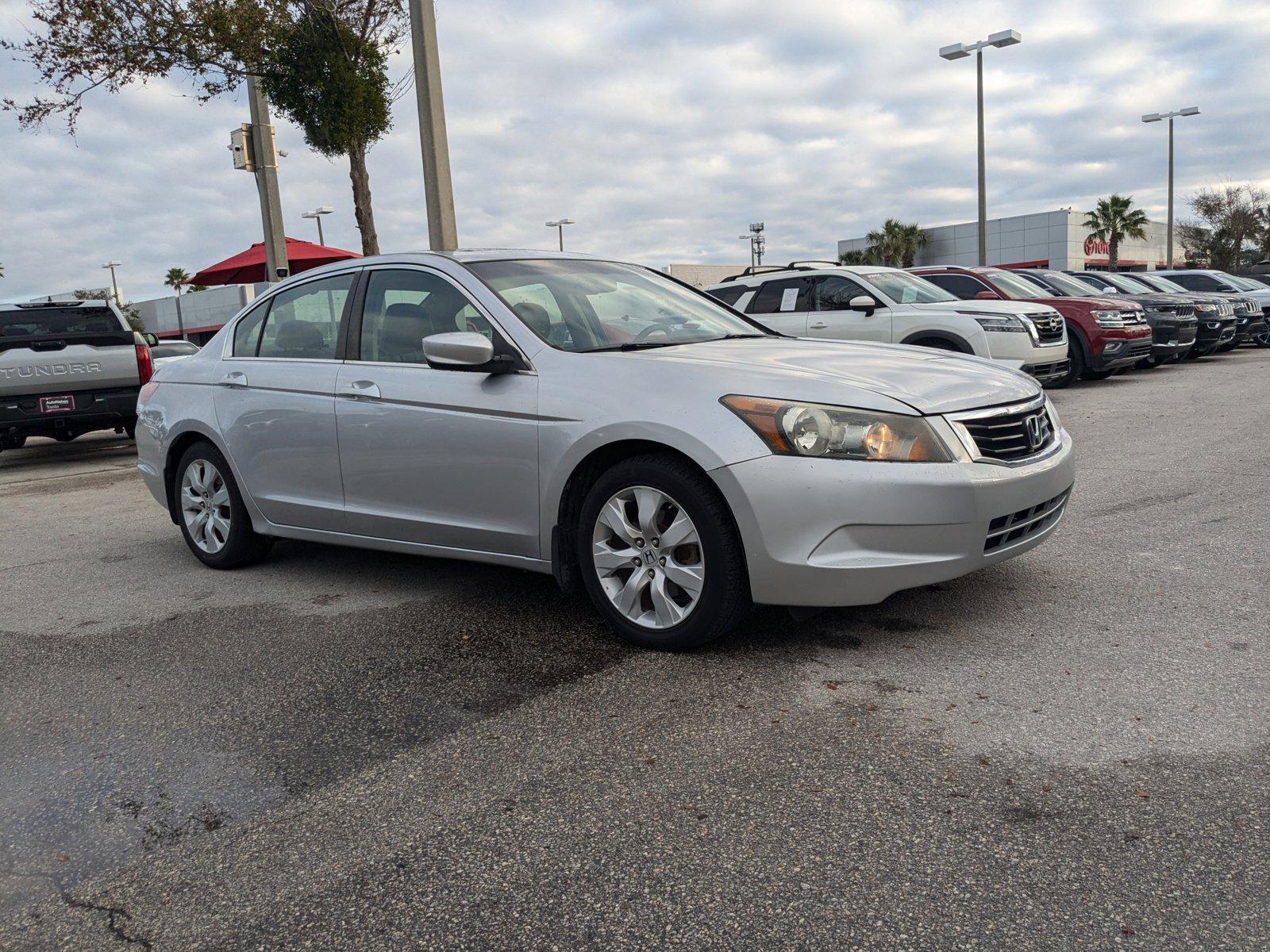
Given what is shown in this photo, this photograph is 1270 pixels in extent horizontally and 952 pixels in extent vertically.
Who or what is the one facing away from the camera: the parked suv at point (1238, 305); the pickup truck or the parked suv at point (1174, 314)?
the pickup truck

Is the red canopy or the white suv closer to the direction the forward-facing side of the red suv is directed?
the white suv

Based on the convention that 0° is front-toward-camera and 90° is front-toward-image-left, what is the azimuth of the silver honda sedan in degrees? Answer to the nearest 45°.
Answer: approximately 315°

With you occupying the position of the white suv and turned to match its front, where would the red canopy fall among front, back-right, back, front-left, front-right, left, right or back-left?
back-right

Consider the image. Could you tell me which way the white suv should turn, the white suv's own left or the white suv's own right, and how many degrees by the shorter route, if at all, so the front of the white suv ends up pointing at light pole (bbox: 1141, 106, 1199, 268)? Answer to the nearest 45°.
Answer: approximately 135° to the white suv's own left

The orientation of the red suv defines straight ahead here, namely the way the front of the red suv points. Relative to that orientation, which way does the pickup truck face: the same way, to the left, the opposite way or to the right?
the opposite way

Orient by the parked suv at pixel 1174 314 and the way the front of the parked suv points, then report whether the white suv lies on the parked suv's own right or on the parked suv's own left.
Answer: on the parked suv's own right

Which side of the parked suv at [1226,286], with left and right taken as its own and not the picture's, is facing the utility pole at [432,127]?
right

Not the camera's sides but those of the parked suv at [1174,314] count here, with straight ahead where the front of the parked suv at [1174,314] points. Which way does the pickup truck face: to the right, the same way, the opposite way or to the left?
the opposite way

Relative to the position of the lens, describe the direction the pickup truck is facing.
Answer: facing away from the viewer

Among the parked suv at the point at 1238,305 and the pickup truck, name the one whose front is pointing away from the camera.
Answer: the pickup truck

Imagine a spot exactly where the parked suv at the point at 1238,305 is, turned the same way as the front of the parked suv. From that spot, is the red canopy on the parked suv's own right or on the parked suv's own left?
on the parked suv's own right

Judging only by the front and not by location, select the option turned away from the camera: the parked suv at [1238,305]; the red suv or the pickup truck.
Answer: the pickup truck

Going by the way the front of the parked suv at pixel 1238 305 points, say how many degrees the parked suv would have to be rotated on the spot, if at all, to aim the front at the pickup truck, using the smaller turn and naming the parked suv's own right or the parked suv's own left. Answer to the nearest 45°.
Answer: approximately 90° to the parked suv's own right
